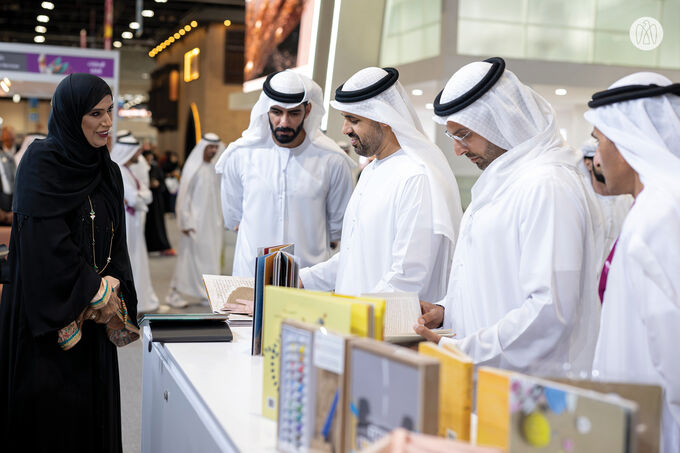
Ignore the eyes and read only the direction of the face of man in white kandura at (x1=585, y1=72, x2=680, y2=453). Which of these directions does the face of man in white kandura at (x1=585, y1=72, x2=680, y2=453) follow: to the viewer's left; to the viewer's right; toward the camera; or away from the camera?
to the viewer's left

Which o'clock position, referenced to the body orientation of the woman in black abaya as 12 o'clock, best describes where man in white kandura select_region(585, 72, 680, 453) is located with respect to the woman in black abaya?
The man in white kandura is roughly at 12 o'clock from the woman in black abaya.

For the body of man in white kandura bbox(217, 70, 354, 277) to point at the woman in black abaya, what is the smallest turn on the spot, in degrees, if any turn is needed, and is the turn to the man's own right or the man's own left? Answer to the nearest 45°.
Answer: approximately 45° to the man's own right

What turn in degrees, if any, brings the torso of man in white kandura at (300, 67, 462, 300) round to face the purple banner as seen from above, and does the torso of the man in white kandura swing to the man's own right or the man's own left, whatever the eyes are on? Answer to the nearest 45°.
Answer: approximately 90° to the man's own right

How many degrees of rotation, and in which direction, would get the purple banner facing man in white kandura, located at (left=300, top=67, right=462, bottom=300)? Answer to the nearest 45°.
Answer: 0° — it already faces them

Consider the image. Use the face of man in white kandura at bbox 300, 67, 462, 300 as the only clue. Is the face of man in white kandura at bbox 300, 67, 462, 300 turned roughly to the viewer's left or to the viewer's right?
to the viewer's left

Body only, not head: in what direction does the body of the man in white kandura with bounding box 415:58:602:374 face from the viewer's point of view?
to the viewer's left

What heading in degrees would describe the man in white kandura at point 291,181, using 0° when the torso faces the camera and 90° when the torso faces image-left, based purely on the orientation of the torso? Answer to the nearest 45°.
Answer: approximately 0°

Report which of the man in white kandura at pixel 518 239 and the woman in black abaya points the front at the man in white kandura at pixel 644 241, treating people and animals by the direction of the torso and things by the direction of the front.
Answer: the woman in black abaya
